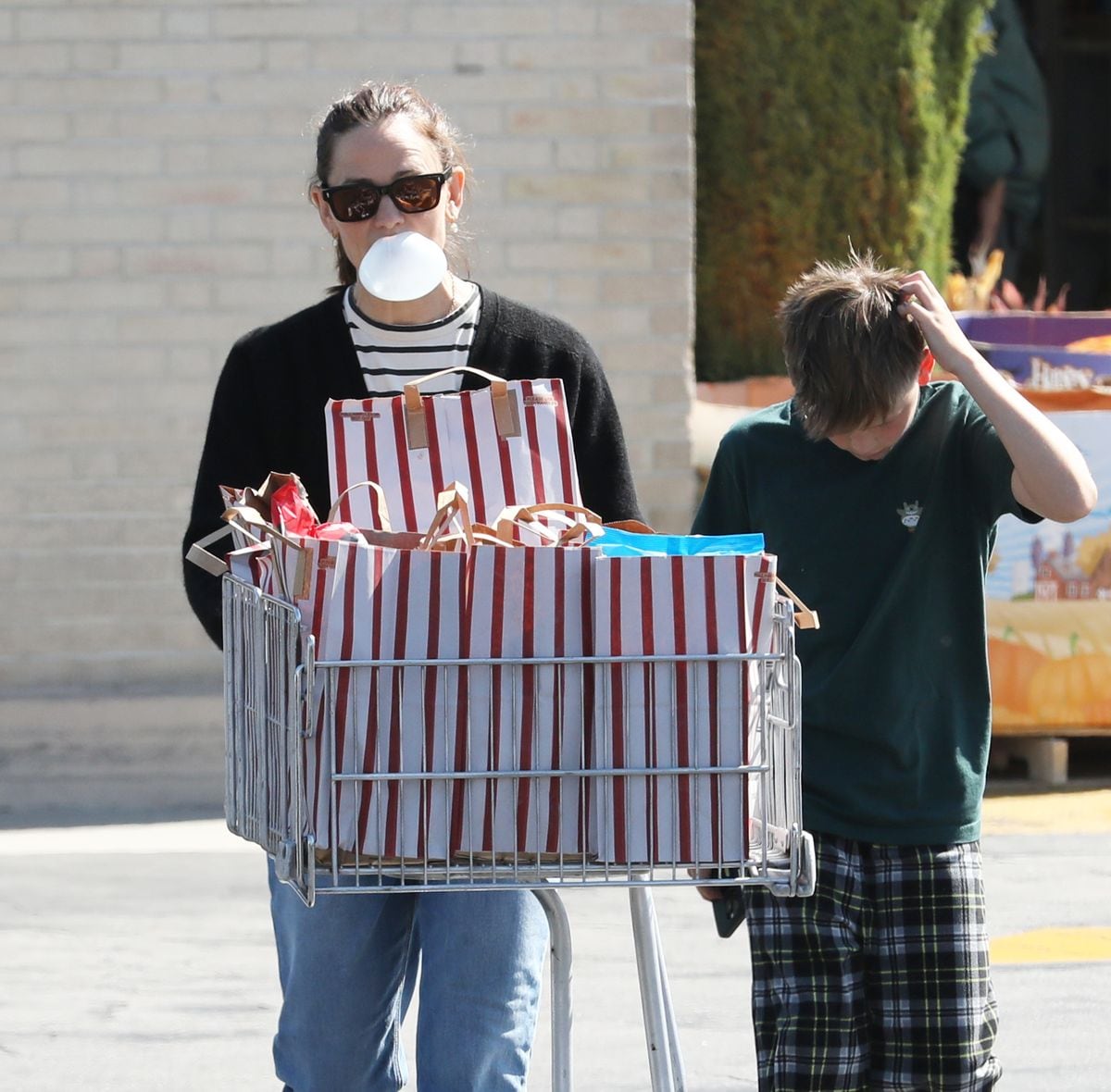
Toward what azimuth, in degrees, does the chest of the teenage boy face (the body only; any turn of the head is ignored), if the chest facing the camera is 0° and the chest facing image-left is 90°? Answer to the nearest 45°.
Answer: approximately 0°

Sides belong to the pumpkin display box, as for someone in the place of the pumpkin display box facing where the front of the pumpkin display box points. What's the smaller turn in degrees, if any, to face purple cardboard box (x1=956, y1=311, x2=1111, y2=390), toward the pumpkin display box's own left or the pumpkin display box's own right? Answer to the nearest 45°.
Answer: approximately 180°

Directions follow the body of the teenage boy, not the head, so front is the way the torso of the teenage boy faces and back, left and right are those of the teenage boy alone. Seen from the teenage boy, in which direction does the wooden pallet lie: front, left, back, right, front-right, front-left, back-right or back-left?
back

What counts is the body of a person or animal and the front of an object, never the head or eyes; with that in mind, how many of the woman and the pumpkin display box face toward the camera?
2

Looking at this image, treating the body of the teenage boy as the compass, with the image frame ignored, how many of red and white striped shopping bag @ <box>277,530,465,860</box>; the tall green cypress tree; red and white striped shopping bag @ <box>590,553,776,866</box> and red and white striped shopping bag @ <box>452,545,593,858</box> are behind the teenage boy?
1
